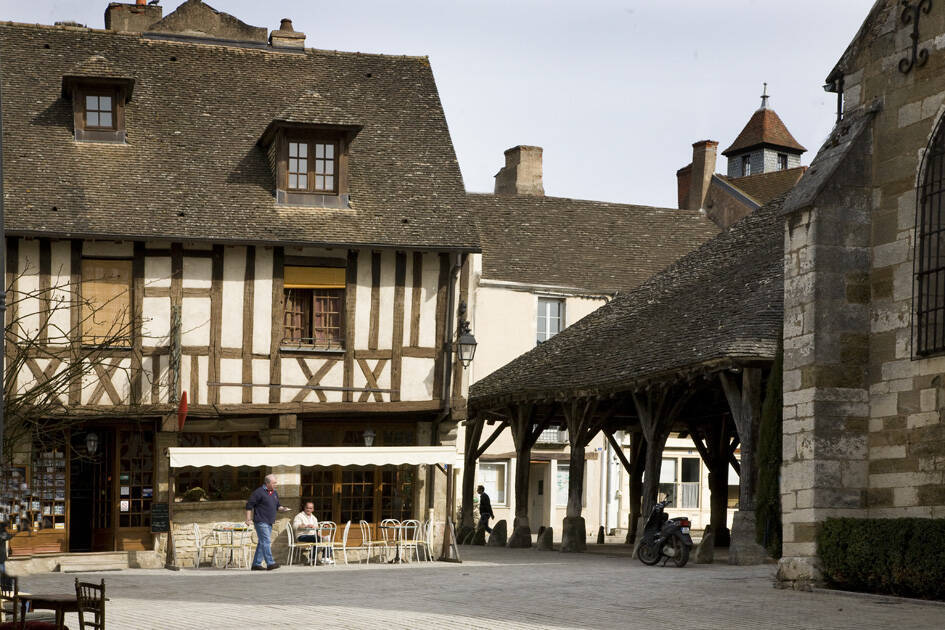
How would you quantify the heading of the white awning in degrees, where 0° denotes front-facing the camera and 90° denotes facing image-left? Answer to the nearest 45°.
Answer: approximately 0°

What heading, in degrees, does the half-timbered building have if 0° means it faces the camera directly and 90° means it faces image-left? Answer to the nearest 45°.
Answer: approximately 0°

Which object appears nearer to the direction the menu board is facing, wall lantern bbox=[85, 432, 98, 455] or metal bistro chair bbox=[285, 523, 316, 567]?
the metal bistro chair
